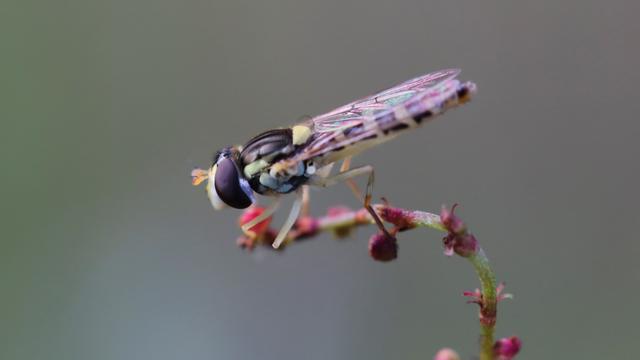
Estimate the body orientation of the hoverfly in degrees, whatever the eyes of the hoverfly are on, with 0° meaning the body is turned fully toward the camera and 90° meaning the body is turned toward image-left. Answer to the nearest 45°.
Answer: approximately 90°
